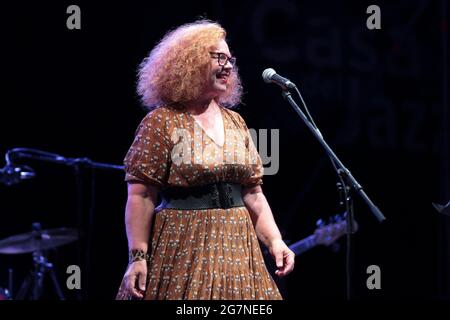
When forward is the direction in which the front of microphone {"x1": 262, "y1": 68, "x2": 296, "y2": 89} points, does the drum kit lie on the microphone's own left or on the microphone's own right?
on the microphone's own right

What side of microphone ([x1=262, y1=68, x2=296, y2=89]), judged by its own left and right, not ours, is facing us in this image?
left
